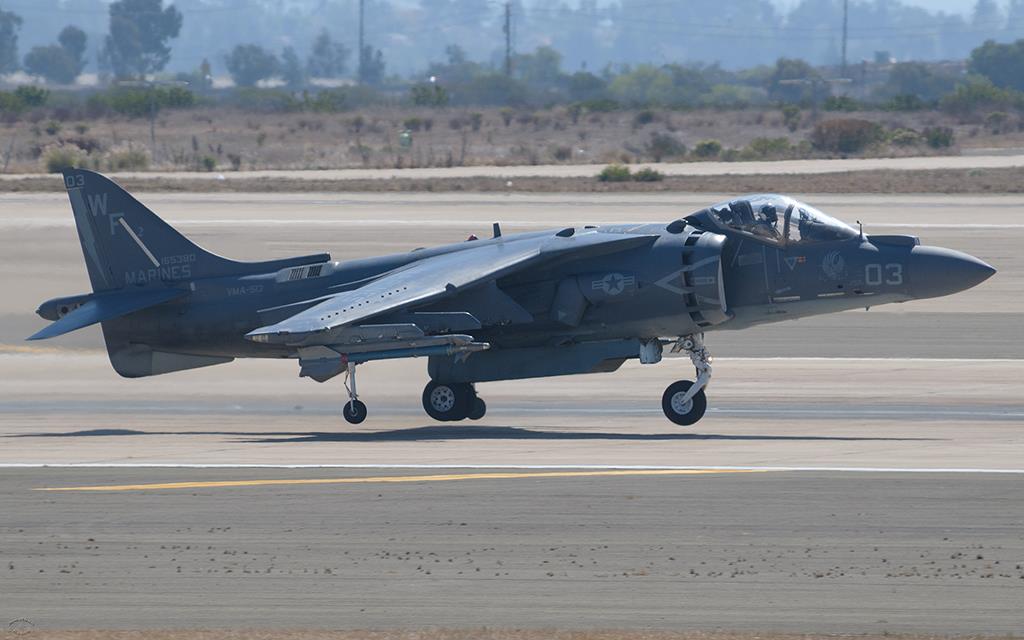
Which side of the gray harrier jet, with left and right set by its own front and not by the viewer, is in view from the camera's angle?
right
